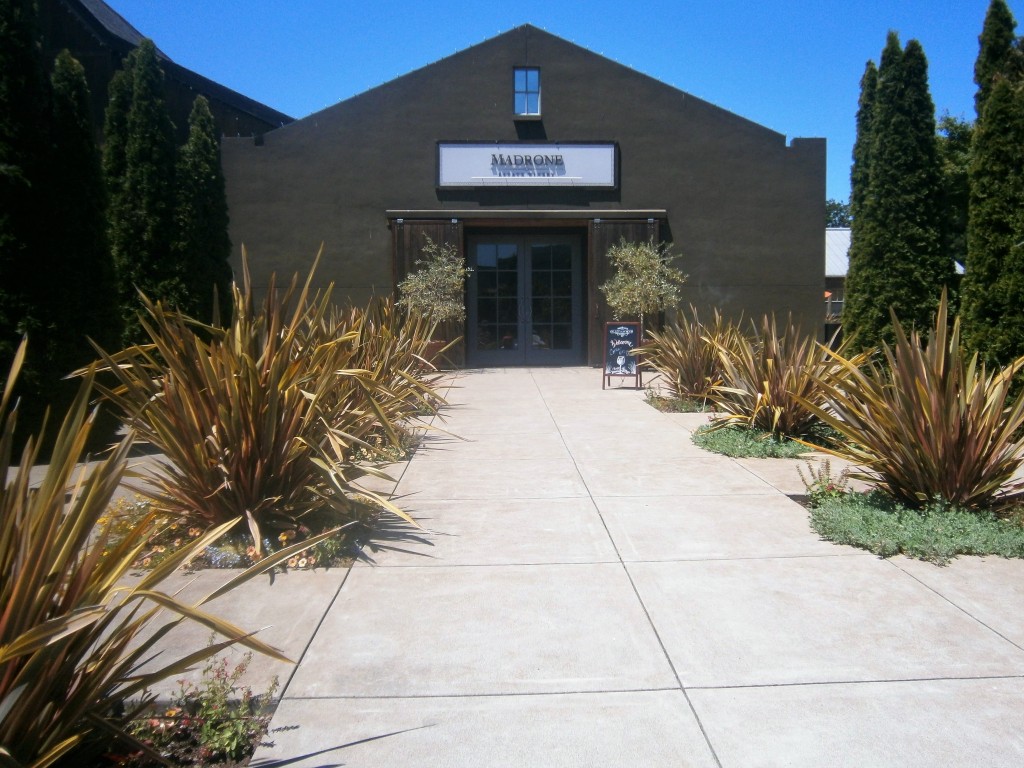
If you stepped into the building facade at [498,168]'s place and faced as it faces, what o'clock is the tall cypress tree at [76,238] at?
The tall cypress tree is roughly at 1 o'clock from the building facade.

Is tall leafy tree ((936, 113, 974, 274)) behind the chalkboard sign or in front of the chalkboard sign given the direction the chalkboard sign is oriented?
behind

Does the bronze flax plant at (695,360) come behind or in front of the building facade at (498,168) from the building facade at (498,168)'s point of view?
in front

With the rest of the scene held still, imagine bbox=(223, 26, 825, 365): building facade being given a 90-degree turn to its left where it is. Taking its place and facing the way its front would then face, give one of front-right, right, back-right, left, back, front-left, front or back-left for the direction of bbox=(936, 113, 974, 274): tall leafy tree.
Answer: front-left

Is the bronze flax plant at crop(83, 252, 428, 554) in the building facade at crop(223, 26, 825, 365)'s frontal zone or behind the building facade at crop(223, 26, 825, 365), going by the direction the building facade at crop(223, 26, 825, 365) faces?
frontal zone

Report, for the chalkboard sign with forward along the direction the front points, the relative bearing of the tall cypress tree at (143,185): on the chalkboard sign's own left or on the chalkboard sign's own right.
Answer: on the chalkboard sign's own right

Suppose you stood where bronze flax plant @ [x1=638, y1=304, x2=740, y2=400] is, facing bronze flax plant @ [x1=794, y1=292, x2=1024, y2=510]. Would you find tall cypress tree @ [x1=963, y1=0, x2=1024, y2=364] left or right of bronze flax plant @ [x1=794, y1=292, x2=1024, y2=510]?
left

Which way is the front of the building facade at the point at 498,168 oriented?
toward the camera

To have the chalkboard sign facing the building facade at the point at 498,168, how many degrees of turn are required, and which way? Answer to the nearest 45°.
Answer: approximately 135° to its right

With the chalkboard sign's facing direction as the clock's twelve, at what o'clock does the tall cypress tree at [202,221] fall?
The tall cypress tree is roughly at 3 o'clock from the chalkboard sign.

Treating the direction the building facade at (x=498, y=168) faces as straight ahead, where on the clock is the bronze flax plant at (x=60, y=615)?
The bronze flax plant is roughly at 12 o'clock from the building facade.

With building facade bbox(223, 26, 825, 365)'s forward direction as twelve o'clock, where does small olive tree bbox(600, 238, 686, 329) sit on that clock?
The small olive tree is roughly at 10 o'clock from the building facade.

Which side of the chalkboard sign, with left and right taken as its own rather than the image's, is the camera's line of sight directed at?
front

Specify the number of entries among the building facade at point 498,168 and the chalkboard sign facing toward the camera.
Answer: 2

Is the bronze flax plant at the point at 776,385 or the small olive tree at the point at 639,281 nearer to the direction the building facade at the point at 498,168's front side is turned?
the bronze flax plant
